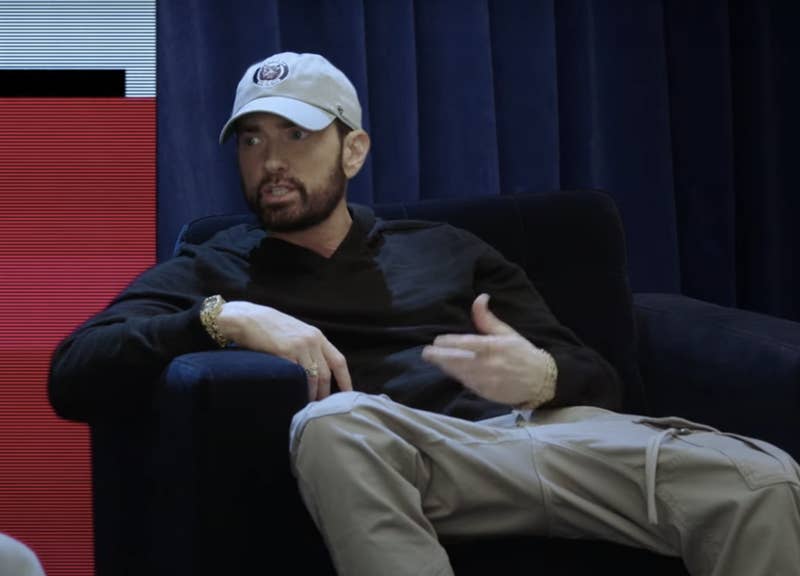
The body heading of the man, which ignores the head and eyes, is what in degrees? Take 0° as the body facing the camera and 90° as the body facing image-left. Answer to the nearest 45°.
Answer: approximately 0°

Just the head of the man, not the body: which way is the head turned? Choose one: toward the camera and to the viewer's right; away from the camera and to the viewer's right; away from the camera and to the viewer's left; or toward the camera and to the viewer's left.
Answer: toward the camera and to the viewer's left
